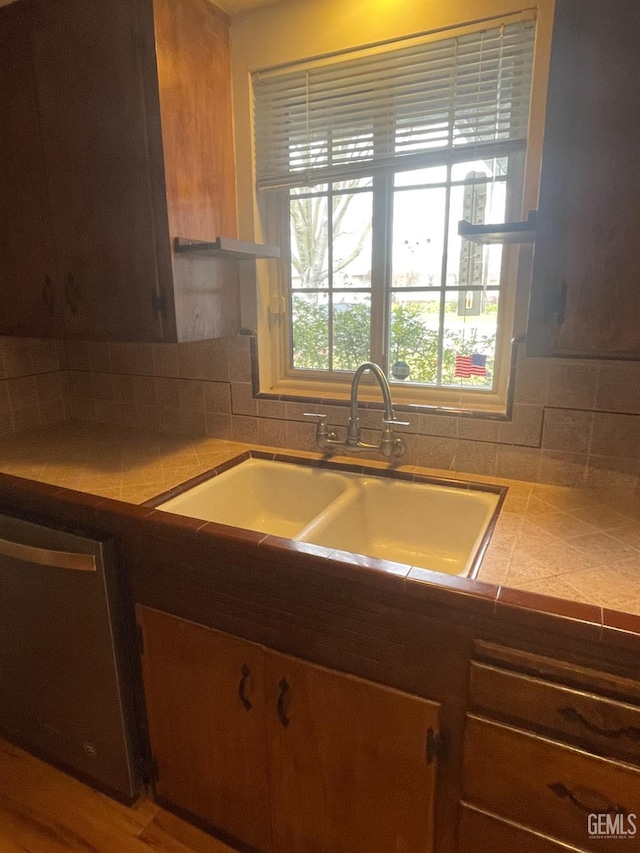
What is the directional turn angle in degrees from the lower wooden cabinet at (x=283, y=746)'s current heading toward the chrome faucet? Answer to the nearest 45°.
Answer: approximately 180°

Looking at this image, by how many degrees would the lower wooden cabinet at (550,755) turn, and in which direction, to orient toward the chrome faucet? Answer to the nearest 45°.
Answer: approximately 90° to its right

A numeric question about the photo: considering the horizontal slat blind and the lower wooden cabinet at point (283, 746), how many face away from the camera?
0

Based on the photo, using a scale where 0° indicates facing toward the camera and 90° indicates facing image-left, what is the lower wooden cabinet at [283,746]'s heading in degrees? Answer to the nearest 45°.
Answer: approximately 45°

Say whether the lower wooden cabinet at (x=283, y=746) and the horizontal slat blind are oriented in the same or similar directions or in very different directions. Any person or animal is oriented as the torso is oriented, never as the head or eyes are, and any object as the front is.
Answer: same or similar directions

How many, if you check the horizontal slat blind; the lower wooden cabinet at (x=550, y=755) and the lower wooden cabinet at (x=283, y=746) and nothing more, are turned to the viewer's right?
0

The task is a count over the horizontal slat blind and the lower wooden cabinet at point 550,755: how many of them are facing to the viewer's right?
0

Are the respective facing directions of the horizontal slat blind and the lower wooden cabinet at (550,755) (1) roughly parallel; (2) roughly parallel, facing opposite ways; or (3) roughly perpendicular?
roughly parallel

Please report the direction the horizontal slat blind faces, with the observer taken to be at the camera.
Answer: facing the viewer and to the left of the viewer
